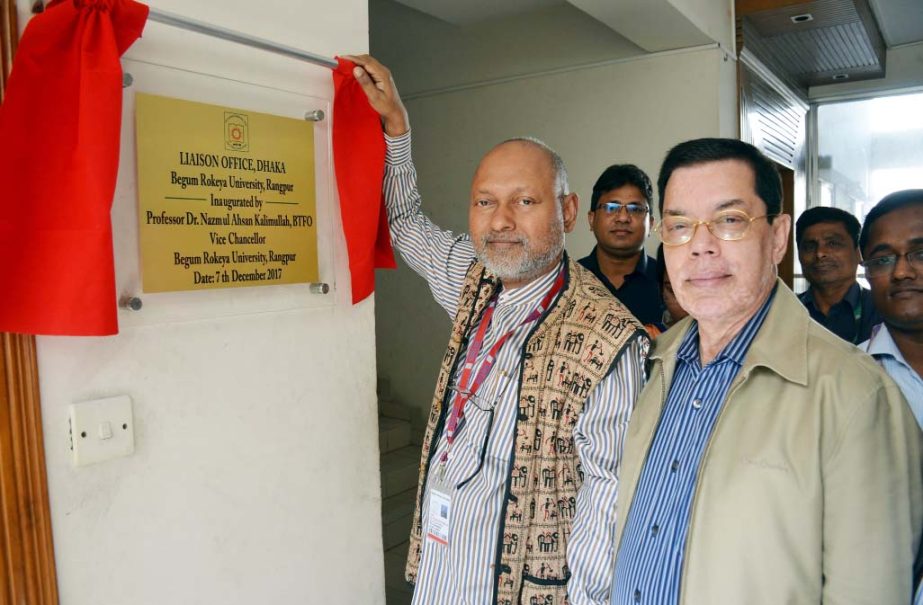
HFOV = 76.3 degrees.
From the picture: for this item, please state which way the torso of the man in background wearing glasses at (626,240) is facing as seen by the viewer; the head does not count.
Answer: toward the camera

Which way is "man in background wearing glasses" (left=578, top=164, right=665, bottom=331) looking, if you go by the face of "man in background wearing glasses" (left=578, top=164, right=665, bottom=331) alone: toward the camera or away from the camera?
toward the camera

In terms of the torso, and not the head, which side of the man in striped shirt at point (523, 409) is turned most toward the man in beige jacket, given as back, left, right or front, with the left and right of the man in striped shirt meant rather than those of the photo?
left

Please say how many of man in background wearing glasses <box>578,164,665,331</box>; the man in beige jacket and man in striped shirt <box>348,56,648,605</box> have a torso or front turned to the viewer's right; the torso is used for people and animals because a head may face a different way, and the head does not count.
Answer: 0

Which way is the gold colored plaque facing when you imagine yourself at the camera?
facing the viewer and to the right of the viewer

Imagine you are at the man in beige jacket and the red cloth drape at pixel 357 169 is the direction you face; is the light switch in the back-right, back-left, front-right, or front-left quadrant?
front-left

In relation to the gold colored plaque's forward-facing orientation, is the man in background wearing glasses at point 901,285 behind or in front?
in front

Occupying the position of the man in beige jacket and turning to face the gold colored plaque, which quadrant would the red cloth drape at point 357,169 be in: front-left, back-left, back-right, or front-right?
front-right

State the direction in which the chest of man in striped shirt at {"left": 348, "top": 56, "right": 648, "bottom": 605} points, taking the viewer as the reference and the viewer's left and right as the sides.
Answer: facing the viewer and to the left of the viewer

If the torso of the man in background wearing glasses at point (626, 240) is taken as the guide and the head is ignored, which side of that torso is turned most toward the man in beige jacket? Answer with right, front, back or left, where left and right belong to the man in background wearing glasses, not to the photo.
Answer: front

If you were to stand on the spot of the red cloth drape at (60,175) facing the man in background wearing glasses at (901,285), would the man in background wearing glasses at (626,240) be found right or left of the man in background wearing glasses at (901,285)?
left

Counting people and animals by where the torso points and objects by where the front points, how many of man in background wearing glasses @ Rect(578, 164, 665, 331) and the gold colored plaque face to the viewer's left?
0

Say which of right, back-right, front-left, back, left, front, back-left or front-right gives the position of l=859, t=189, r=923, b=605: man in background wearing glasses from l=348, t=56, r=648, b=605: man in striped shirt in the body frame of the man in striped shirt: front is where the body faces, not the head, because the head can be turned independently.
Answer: back-left
